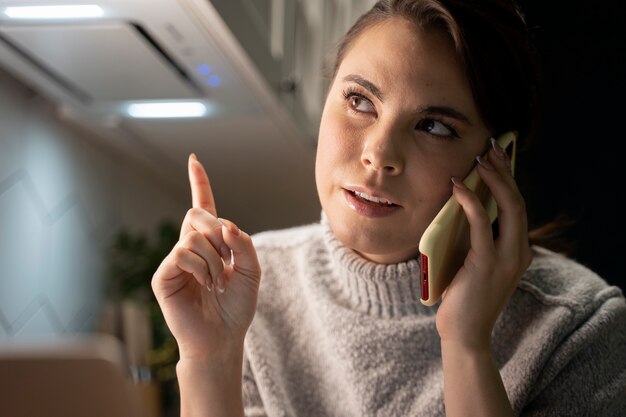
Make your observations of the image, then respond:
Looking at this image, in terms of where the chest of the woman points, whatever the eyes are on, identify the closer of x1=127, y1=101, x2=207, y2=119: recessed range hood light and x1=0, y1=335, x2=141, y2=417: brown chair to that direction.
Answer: the brown chair

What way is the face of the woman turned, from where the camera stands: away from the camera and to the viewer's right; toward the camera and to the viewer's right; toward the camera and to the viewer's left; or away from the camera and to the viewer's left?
toward the camera and to the viewer's left

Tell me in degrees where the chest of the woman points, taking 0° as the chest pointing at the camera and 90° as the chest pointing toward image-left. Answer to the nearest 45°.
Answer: approximately 45°

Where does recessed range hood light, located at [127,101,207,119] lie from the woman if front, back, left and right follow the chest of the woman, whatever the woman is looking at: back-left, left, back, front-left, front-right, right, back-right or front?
right

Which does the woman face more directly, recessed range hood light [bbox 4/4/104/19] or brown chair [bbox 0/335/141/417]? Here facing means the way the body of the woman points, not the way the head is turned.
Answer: the brown chair
